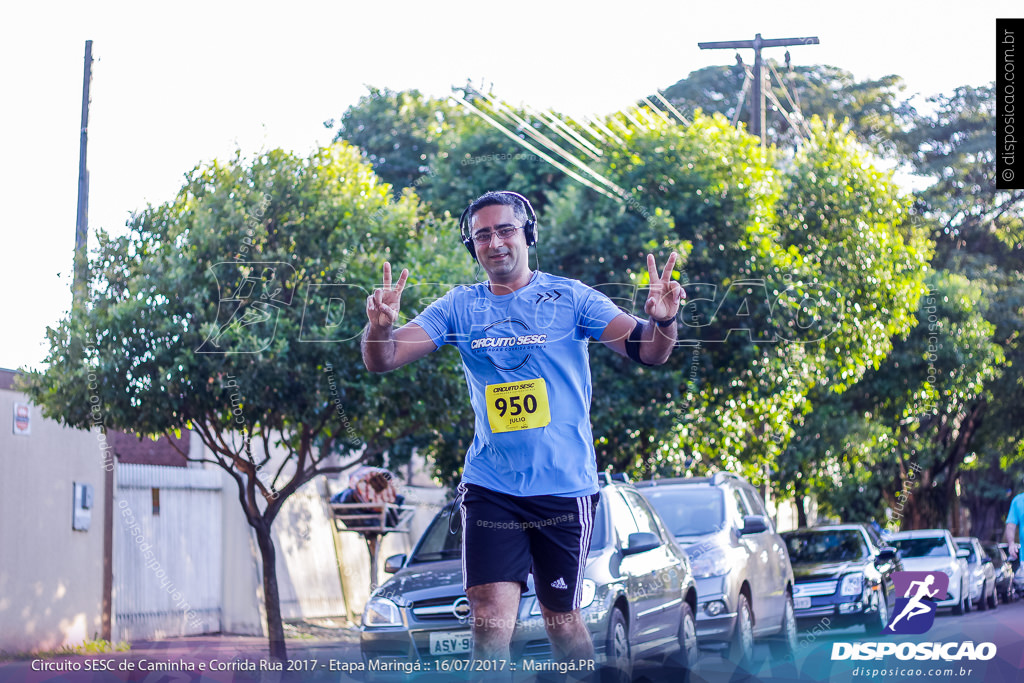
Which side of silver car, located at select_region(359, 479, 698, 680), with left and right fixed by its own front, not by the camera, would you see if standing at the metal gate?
right

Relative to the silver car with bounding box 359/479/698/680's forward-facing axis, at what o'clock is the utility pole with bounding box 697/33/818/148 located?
The utility pole is roughly at 5 o'clock from the silver car.

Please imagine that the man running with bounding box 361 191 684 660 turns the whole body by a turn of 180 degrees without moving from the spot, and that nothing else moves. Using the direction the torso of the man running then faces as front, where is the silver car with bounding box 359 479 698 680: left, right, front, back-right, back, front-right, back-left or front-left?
front

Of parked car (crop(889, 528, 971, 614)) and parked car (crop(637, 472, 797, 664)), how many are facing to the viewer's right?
0

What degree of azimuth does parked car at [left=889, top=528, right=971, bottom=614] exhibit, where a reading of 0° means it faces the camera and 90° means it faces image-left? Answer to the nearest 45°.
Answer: approximately 45°

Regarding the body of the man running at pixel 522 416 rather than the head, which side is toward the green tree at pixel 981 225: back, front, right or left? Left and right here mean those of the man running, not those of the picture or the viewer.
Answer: back

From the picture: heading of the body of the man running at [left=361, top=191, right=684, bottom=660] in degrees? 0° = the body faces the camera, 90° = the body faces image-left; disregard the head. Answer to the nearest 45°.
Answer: approximately 0°

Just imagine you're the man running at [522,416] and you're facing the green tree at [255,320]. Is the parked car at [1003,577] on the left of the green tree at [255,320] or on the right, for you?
right

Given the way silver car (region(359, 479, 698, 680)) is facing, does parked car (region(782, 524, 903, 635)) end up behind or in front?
behind

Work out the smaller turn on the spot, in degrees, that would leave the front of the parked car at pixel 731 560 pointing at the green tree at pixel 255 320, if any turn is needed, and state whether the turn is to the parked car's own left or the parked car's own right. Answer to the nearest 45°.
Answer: approximately 45° to the parked car's own right

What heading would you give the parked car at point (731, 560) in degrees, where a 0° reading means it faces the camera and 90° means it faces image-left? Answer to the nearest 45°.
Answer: approximately 45°

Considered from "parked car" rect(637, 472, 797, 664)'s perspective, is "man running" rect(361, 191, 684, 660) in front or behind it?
in front

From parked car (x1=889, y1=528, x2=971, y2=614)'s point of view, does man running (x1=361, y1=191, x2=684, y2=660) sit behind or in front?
in front
